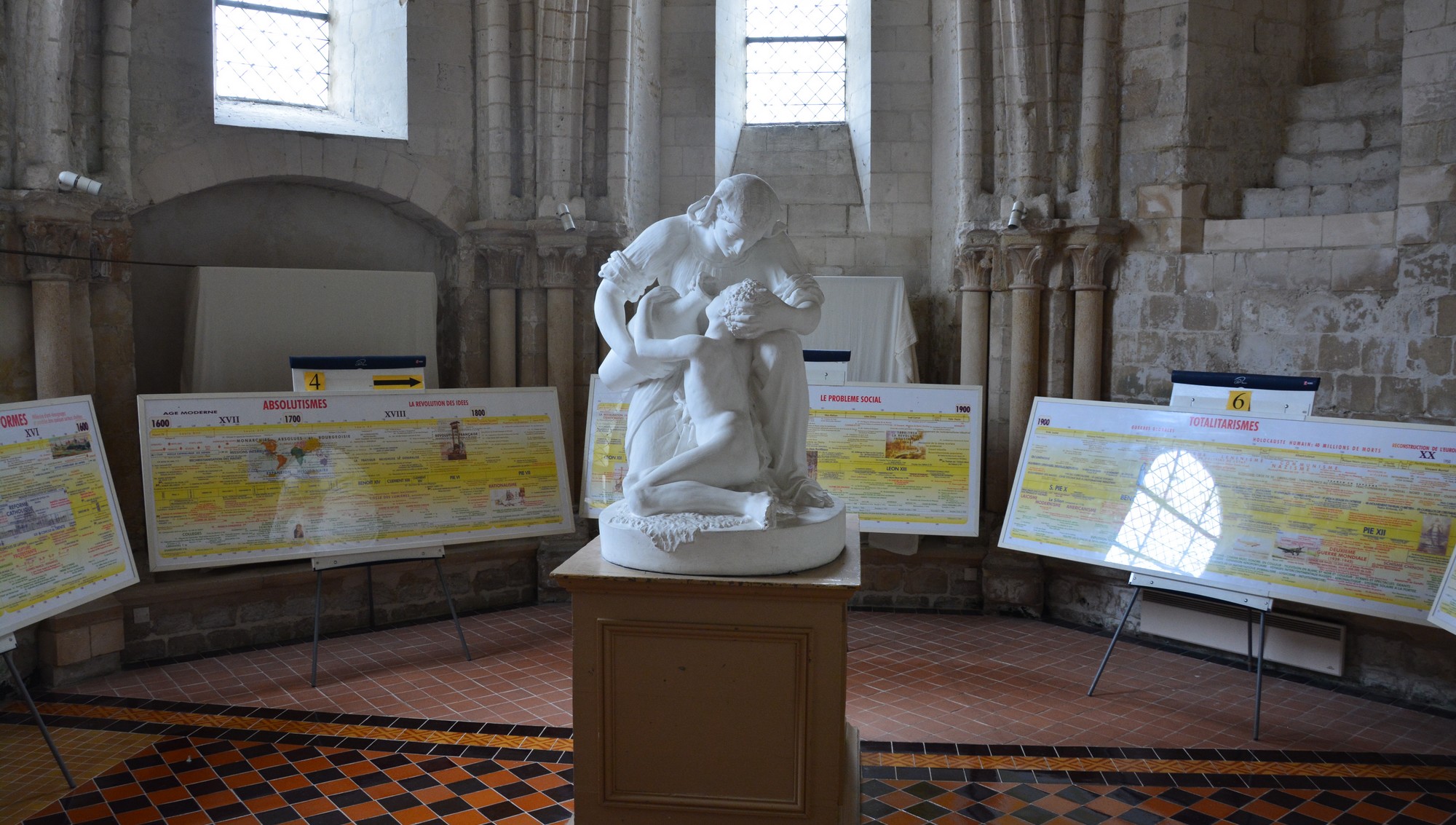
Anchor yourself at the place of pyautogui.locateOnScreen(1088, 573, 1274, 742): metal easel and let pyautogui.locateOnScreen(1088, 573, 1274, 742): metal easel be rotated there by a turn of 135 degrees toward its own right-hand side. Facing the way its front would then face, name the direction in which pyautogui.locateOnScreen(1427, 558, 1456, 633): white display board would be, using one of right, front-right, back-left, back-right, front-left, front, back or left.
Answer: back-right

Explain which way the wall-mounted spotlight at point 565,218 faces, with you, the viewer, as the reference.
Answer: facing the viewer and to the right of the viewer

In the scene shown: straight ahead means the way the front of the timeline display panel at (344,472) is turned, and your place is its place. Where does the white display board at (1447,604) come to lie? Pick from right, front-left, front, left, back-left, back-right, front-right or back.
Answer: front-left

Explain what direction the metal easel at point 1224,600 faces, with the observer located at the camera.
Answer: facing the viewer and to the left of the viewer

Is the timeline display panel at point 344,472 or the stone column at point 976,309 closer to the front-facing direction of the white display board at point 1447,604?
the timeline display panel

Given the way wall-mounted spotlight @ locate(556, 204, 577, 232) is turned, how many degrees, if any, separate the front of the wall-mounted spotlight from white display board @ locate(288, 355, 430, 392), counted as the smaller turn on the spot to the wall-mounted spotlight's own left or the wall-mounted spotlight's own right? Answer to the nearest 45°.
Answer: approximately 90° to the wall-mounted spotlight's own right

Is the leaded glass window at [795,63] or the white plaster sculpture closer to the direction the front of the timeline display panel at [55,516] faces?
the white plaster sculpture

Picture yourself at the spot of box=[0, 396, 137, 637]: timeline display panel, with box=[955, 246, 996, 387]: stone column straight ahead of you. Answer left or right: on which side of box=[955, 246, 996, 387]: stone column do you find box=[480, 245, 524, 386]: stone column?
left

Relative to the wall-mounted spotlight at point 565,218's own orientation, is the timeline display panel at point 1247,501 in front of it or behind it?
in front

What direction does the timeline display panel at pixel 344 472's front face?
toward the camera

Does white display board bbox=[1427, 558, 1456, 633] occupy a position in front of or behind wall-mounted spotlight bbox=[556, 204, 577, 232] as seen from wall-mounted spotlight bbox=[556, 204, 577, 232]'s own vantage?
in front

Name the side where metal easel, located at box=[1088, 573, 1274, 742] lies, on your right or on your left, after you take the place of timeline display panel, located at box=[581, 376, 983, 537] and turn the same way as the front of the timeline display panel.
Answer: on your left

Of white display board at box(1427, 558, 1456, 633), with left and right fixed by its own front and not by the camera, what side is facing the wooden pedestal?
front

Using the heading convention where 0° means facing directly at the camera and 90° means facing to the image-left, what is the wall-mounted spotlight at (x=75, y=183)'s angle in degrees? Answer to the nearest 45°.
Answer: approximately 270°

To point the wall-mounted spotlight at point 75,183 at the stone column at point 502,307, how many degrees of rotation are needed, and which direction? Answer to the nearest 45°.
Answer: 0° — it already faces it

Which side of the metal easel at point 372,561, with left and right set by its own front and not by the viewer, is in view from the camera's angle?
front

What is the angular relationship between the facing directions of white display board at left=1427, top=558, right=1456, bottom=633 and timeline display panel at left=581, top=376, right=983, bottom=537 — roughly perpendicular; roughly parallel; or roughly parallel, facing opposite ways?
roughly perpendicular

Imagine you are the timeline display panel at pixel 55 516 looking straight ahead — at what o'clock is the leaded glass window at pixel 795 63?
The leaded glass window is roughly at 10 o'clock from the timeline display panel.
